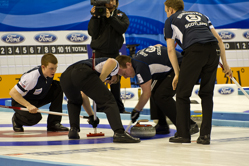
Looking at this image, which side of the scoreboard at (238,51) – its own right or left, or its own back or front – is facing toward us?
front

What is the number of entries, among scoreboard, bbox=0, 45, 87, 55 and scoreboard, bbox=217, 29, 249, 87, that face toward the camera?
2

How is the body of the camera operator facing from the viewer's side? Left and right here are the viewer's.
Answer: facing the viewer and to the left of the viewer

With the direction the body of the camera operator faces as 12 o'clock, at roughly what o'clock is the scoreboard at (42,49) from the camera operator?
The scoreboard is roughly at 4 o'clock from the camera operator.

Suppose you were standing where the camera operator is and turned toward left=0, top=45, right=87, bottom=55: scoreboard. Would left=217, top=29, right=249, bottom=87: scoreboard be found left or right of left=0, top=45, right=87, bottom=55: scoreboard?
right

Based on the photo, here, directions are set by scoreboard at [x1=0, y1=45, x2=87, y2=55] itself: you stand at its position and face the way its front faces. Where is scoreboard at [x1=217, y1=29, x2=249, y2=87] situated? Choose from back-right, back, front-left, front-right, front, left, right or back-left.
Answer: left

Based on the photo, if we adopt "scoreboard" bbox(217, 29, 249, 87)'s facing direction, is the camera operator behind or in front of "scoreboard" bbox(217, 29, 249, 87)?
in front

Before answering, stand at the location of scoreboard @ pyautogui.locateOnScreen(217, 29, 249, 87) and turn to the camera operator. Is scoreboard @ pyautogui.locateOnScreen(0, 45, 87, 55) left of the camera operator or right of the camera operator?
right

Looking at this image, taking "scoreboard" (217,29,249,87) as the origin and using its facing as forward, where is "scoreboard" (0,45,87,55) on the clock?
"scoreboard" (0,45,87,55) is roughly at 2 o'clock from "scoreboard" (217,29,249,87).

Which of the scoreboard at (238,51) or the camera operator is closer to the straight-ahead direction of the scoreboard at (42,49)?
the camera operator

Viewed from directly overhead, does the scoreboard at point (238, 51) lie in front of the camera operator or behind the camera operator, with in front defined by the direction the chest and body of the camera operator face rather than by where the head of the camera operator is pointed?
behind

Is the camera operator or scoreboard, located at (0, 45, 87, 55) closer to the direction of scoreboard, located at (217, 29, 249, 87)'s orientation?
the camera operator

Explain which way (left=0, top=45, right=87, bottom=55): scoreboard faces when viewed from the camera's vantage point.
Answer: facing the viewer
